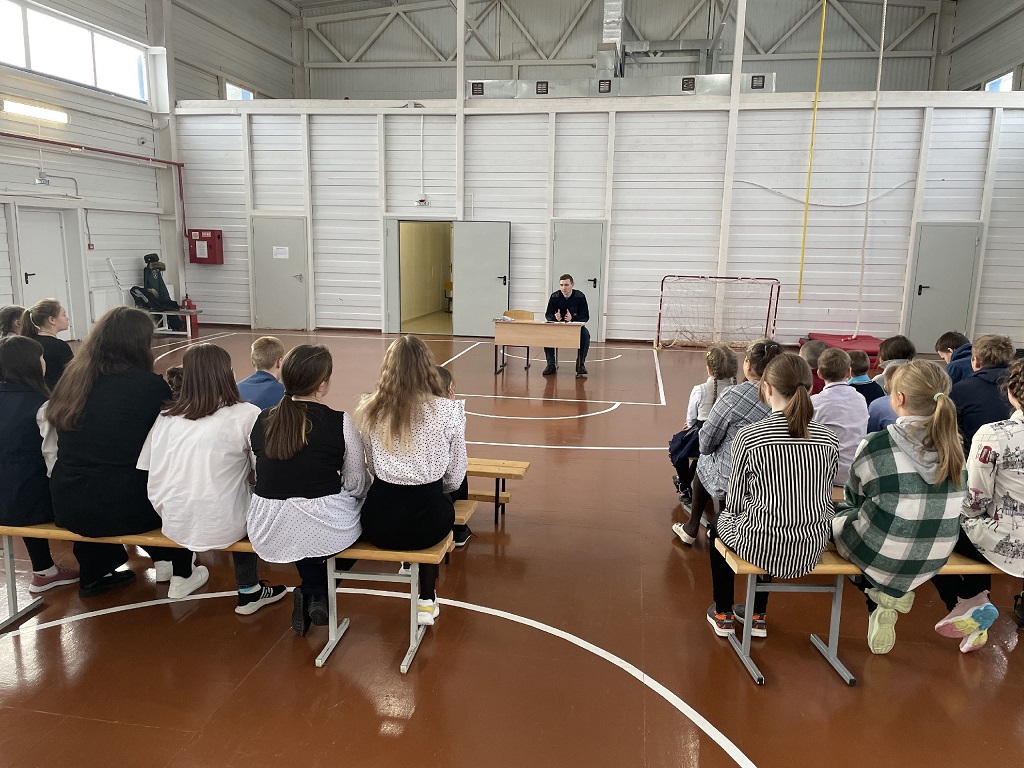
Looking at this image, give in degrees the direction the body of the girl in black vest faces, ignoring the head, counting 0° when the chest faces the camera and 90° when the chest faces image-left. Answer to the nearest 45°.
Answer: approximately 225°

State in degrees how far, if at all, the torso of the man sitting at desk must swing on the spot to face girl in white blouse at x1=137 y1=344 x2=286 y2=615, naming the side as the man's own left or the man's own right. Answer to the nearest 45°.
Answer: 0° — they already face them

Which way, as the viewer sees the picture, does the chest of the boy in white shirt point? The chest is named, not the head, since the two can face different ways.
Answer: away from the camera

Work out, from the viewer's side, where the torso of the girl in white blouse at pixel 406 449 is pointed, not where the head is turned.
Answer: away from the camera

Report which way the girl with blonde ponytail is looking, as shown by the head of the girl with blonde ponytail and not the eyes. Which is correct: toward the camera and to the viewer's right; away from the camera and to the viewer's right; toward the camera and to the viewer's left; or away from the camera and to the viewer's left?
away from the camera and to the viewer's left
